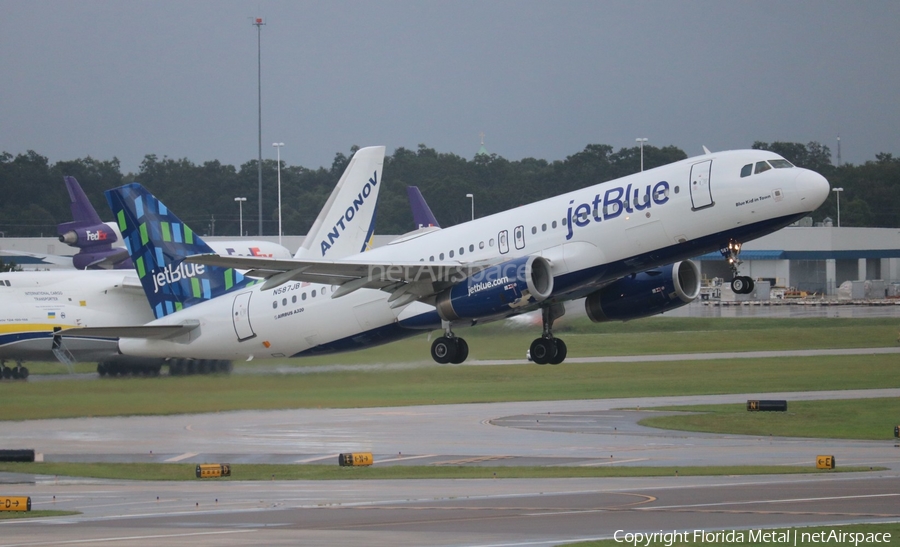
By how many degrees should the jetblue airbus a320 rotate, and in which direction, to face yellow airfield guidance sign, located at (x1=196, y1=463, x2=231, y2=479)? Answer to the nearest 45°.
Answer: approximately 135° to its right

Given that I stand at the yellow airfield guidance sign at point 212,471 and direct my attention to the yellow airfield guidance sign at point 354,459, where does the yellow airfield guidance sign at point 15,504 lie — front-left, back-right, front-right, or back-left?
back-right

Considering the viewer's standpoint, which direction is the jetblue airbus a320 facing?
facing the viewer and to the right of the viewer
